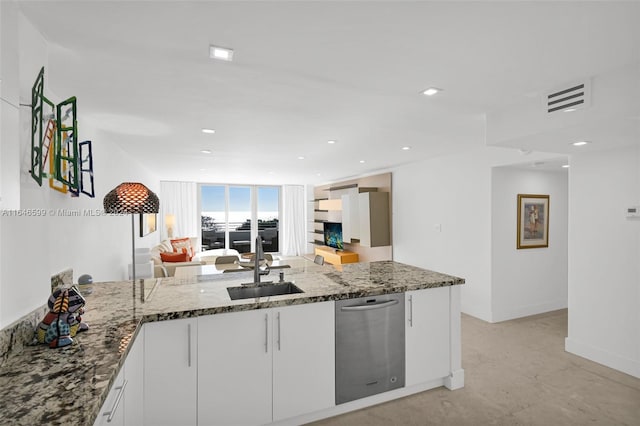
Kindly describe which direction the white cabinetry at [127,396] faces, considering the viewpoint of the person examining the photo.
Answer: facing to the right of the viewer

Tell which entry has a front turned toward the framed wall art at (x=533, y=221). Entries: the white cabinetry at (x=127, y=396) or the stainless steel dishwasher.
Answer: the white cabinetry

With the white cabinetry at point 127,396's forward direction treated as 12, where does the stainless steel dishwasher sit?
The stainless steel dishwasher is roughly at 12 o'clock from the white cabinetry.

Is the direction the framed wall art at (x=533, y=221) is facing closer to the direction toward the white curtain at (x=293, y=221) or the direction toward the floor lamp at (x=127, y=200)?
the floor lamp

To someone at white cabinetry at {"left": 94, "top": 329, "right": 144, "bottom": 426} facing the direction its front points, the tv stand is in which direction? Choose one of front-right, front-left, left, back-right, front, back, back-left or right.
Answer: front-left

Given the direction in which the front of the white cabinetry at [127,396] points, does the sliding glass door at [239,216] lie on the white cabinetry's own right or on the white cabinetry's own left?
on the white cabinetry's own left

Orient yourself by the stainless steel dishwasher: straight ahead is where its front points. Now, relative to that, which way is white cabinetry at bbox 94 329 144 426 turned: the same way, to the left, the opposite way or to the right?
to the left

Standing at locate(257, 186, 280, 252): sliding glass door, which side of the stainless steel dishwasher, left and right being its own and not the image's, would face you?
back

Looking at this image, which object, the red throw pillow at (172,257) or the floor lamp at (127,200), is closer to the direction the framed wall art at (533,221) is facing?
the floor lamp

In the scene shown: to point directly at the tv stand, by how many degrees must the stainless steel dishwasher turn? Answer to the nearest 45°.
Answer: approximately 135° to its left
